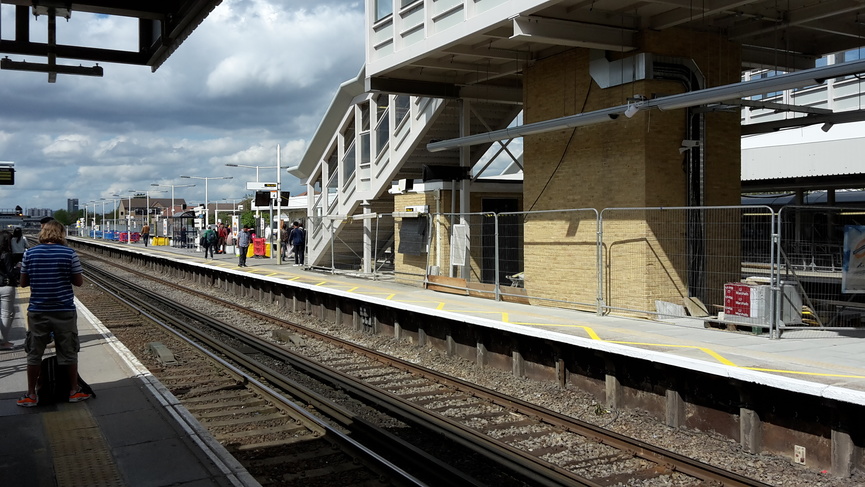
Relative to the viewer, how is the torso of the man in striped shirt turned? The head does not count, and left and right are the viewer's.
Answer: facing away from the viewer

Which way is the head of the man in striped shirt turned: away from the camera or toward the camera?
away from the camera

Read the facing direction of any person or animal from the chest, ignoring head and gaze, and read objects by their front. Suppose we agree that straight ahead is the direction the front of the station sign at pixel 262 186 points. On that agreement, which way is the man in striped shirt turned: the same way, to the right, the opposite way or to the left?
the opposite way

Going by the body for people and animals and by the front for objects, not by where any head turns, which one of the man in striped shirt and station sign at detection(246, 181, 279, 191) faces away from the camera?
the man in striped shirt

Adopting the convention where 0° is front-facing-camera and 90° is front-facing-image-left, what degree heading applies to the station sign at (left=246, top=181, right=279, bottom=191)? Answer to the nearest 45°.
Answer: approximately 0°

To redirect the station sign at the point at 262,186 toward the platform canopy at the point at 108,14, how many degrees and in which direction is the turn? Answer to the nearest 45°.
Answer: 0° — it already faces it

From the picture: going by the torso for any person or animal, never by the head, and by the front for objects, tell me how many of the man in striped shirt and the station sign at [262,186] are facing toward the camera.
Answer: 1

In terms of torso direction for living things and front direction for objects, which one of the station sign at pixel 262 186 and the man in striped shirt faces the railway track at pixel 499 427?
the station sign
